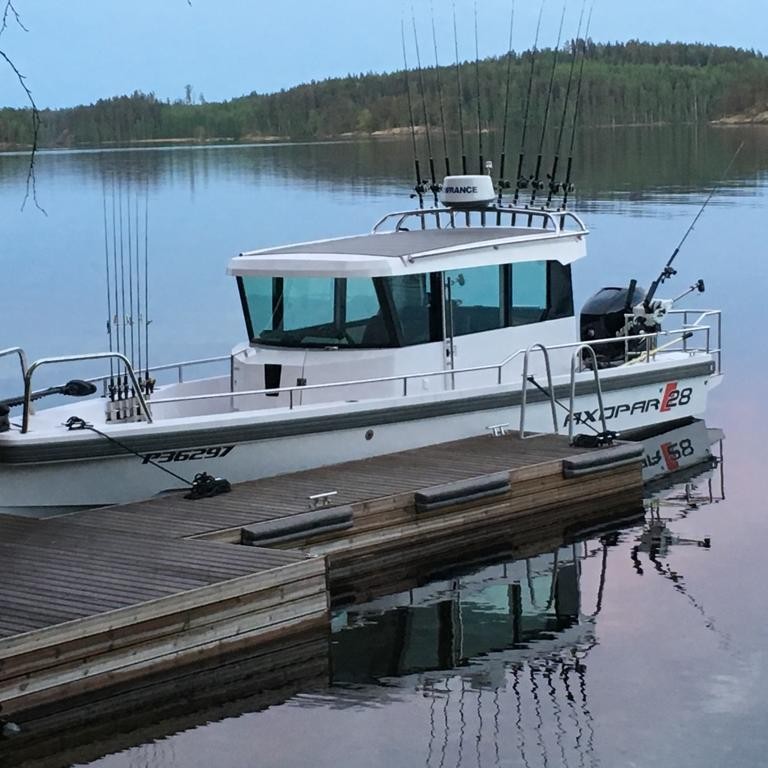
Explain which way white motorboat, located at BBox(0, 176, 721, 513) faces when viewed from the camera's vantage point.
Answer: facing the viewer and to the left of the viewer

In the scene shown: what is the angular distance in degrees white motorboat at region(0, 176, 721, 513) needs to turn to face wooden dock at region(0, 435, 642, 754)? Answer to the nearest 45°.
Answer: approximately 45° to its left
